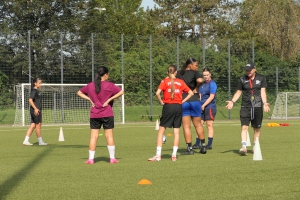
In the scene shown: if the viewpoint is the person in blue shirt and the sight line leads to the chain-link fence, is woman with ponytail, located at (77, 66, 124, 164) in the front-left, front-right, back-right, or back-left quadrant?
back-left

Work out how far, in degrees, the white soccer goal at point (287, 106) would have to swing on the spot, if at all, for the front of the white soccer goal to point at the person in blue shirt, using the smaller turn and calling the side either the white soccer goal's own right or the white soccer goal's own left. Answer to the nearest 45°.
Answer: approximately 45° to the white soccer goal's own right

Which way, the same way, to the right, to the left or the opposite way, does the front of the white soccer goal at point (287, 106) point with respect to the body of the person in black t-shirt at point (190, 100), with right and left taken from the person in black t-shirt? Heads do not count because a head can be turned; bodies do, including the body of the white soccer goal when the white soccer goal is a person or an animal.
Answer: to the right

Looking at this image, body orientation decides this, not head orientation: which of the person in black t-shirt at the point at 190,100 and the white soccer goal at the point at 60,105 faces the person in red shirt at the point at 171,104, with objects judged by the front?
the white soccer goal

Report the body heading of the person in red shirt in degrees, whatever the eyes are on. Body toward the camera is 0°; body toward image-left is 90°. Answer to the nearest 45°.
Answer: approximately 180°

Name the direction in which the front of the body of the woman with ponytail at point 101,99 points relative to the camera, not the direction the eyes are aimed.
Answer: away from the camera

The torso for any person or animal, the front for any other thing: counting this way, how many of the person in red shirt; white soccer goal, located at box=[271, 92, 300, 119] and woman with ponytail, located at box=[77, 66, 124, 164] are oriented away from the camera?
2
